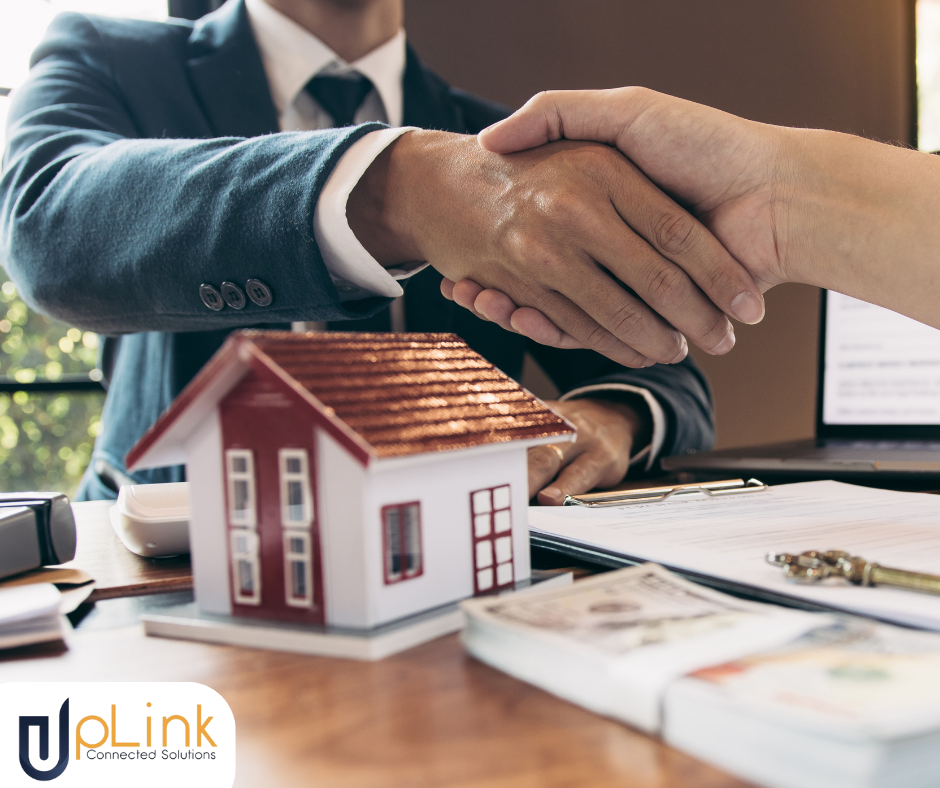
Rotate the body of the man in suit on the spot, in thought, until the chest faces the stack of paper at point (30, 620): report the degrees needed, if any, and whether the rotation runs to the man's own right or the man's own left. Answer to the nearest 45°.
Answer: approximately 45° to the man's own right

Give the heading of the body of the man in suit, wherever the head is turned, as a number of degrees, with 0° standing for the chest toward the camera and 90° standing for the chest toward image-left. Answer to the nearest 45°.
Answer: approximately 315°

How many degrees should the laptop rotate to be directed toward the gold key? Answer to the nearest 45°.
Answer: approximately 45° to its left

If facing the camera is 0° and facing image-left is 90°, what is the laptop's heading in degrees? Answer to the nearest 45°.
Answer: approximately 45°
